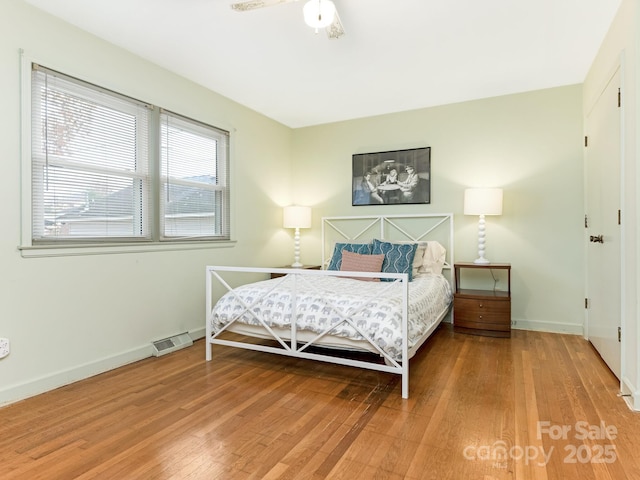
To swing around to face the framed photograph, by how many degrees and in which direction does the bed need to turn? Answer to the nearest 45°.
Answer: approximately 135° to its right

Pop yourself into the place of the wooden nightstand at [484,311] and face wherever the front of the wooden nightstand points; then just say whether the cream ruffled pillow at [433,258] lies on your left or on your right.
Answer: on your right

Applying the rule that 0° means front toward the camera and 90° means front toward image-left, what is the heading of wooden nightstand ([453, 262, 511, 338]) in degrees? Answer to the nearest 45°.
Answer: approximately 0°

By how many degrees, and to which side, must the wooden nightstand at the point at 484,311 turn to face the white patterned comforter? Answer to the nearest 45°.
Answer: approximately 45° to its right

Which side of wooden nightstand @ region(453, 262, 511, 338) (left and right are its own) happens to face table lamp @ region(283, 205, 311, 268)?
right

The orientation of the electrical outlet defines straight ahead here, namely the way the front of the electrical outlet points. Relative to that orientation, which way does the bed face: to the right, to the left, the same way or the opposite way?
to the right

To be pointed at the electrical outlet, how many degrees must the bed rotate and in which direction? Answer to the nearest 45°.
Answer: approximately 45° to its right
